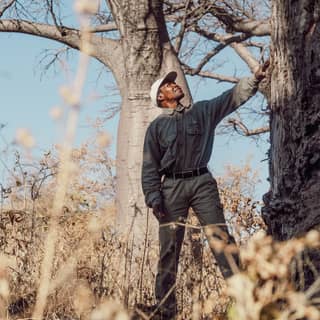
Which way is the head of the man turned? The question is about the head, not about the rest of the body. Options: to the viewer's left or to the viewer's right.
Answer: to the viewer's right

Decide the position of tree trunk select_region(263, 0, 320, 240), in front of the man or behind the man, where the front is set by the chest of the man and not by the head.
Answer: in front

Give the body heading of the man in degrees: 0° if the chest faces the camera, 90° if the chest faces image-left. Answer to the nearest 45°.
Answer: approximately 315°

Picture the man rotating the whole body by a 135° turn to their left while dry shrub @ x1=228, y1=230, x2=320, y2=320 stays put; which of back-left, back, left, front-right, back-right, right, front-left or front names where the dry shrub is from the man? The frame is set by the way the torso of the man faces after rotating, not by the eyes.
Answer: back
